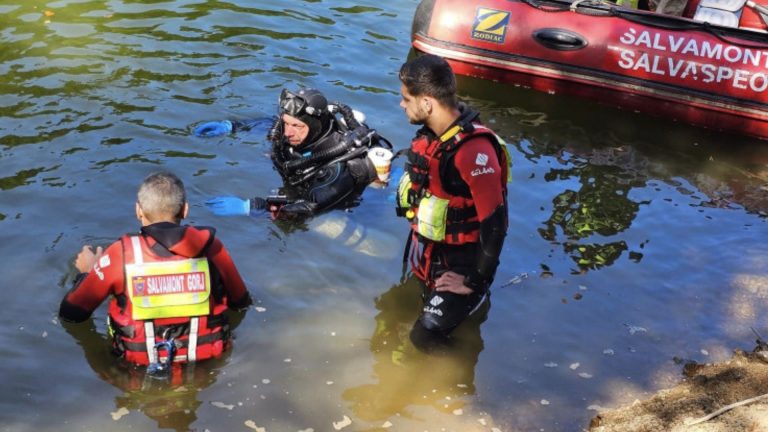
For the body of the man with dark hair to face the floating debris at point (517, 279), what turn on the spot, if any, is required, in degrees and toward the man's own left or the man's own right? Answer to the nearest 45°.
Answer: approximately 180°

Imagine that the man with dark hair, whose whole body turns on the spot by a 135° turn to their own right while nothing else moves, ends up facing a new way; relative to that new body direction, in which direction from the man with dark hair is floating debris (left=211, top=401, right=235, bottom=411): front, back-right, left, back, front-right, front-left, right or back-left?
back-left

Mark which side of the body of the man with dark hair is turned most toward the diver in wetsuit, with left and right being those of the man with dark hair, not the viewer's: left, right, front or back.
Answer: right

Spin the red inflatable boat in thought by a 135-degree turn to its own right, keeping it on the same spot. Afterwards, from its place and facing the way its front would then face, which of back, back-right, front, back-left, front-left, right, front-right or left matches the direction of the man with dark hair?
back-right

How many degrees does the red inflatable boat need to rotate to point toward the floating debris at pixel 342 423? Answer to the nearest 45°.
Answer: approximately 90° to its left

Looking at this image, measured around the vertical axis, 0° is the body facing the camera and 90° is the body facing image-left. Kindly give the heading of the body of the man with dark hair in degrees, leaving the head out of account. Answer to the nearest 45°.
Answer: approximately 45°

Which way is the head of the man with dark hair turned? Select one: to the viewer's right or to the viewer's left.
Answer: to the viewer's left

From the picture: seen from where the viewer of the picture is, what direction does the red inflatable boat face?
facing to the left of the viewer

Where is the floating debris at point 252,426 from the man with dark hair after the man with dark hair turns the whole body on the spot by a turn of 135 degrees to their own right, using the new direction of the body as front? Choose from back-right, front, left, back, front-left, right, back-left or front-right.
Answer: back-left

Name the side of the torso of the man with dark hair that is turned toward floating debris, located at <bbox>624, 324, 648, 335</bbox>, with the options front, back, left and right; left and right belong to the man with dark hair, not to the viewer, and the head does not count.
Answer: back

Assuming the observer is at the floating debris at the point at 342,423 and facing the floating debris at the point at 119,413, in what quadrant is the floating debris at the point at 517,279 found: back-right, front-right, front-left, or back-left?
back-right
